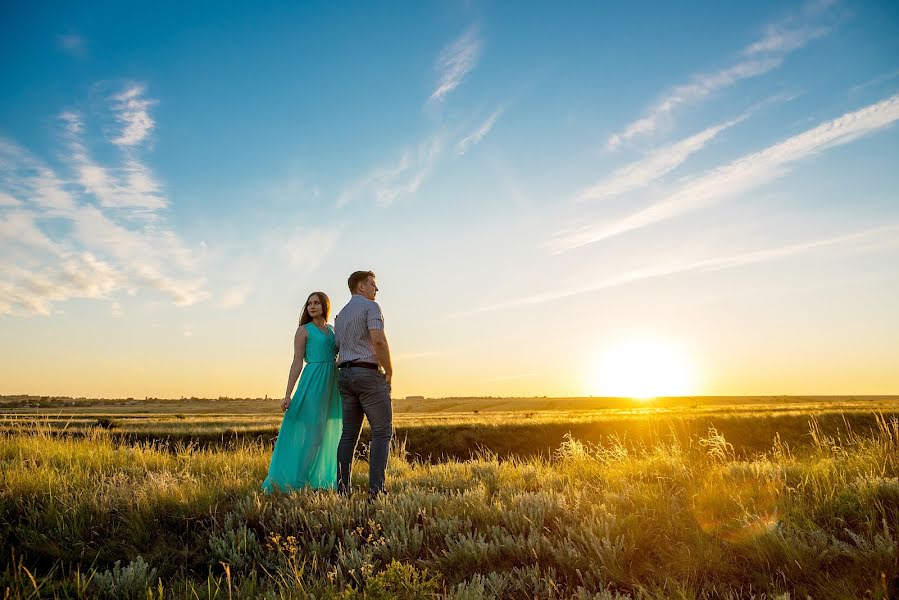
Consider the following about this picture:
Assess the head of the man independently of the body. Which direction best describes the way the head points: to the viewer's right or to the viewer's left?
to the viewer's right

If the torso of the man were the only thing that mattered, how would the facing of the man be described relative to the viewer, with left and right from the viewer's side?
facing away from the viewer and to the right of the viewer

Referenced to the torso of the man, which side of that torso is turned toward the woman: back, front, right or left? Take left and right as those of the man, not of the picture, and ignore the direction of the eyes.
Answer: left
